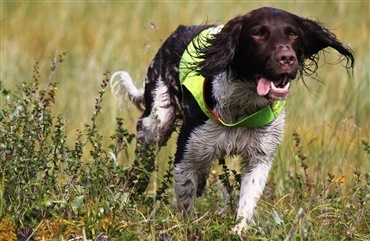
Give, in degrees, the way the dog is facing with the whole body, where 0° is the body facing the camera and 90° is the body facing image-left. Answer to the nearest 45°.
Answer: approximately 315°
